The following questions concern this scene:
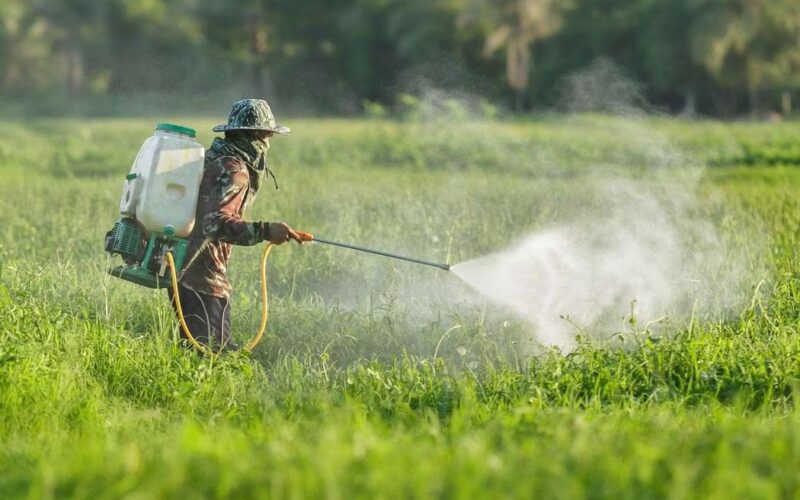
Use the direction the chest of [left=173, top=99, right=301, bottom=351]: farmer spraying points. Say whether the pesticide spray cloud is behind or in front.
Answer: in front

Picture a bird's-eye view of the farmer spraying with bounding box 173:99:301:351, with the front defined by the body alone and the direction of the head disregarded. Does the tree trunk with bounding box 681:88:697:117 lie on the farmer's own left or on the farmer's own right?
on the farmer's own left

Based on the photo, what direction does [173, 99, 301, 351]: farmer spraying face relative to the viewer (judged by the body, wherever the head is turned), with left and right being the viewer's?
facing to the right of the viewer

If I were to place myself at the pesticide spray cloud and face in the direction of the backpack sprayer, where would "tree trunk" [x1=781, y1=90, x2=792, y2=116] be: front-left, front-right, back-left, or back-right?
back-right

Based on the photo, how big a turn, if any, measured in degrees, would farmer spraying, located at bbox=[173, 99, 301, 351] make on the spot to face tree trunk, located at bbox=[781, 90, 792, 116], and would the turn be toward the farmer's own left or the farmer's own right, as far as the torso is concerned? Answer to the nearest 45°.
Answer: approximately 45° to the farmer's own left

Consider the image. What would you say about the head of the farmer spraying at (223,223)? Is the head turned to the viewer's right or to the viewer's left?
to the viewer's right

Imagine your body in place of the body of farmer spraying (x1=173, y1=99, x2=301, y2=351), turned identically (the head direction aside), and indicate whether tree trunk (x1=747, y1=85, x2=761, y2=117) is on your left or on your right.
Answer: on your left

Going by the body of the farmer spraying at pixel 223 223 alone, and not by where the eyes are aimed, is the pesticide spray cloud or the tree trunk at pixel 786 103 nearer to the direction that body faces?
the pesticide spray cloud
